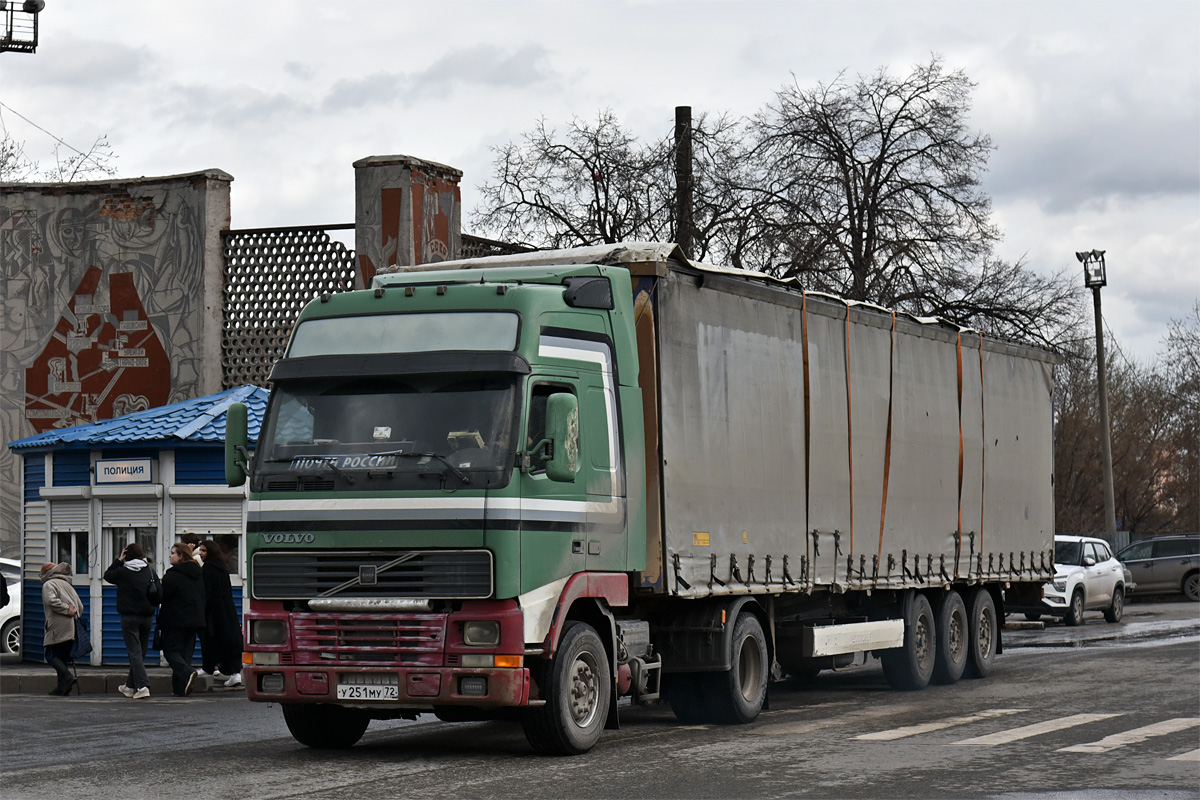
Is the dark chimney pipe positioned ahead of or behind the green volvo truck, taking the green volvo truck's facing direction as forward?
behind

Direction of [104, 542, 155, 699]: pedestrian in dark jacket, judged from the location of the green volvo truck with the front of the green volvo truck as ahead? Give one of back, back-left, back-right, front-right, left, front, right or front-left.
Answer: right

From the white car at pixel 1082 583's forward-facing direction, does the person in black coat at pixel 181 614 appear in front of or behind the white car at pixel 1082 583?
in front

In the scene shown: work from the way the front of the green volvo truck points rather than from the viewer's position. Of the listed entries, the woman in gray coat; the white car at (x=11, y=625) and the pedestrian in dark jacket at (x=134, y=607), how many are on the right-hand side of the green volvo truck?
3

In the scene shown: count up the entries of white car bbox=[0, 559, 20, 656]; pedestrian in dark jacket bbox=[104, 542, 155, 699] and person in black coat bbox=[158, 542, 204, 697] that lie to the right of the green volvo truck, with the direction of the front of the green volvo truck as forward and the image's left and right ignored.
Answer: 3

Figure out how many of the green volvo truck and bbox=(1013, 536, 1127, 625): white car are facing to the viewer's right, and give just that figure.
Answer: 0

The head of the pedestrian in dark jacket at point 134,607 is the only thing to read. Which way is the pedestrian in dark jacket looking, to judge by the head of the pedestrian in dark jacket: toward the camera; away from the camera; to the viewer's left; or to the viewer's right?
away from the camera

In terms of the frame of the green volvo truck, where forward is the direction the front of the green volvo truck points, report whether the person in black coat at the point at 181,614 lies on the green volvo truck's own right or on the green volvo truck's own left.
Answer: on the green volvo truck's own right
